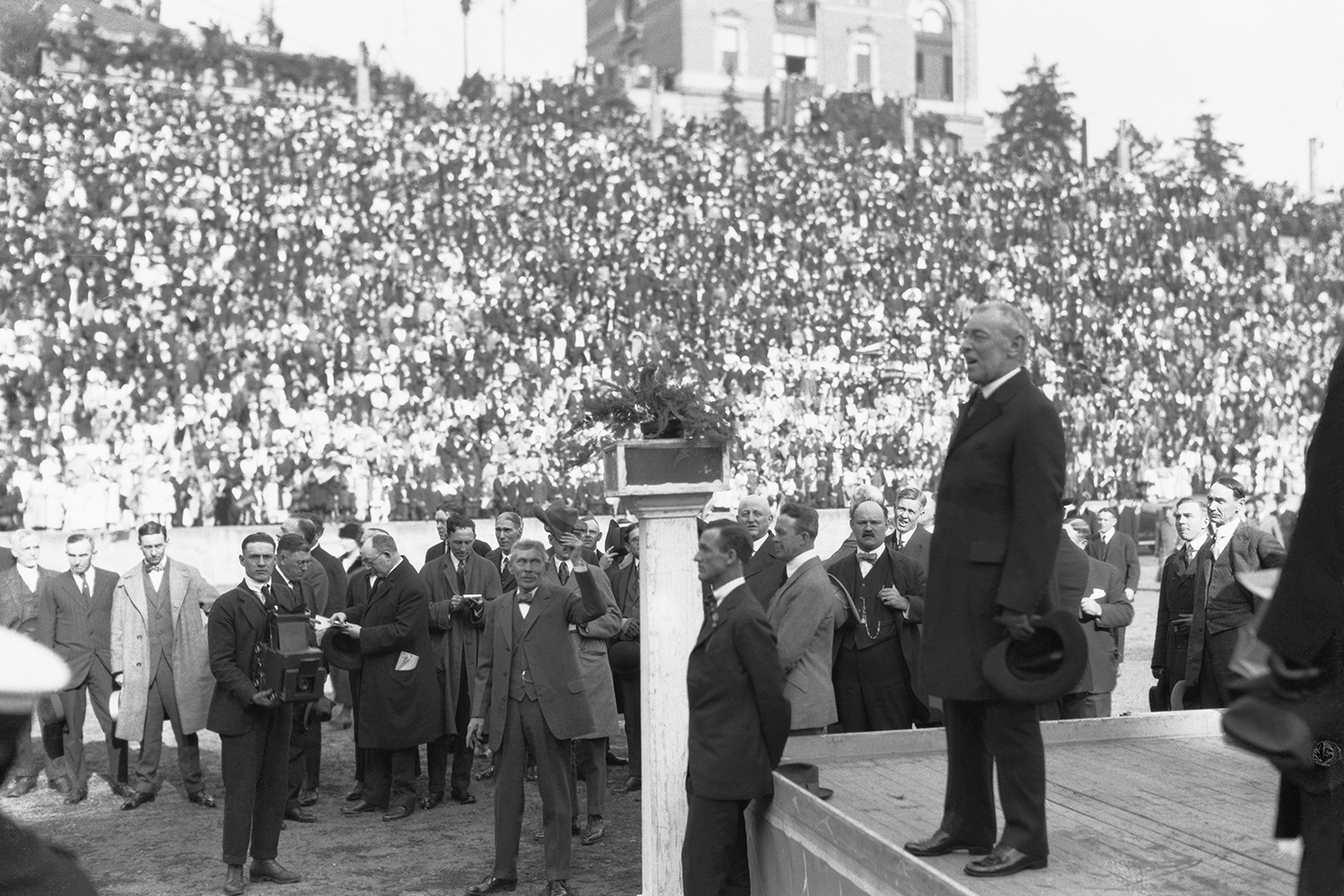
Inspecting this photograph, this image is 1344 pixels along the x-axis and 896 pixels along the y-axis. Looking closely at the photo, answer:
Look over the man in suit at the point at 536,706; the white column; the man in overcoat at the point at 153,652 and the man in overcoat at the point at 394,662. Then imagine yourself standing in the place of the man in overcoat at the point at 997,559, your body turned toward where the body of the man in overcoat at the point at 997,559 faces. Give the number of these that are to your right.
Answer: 4

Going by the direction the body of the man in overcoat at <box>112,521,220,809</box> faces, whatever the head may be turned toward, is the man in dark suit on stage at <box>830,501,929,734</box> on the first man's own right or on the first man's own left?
on the first man's own left

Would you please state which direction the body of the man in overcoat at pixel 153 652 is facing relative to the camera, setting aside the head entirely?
toward the camera

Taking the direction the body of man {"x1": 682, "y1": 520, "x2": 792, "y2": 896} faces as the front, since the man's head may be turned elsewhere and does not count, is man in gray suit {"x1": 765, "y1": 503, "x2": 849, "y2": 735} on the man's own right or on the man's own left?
on the man's own right

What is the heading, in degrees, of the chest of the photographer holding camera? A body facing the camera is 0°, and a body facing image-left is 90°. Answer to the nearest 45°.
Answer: approximately 315°

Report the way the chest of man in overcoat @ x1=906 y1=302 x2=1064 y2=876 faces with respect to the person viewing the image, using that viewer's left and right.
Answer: facing the viewer and to the left of the viewer

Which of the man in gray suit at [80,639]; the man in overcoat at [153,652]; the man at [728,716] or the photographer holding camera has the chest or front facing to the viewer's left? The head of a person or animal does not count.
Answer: the man

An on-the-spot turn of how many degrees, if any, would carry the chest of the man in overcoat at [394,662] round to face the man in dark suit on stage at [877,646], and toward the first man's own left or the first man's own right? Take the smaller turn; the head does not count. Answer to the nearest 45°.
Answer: approximately 135° to the first man's own left

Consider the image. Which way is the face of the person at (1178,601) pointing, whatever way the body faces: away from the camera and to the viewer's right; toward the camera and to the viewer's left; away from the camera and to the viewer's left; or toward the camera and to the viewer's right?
toward the camera and to the viewer's left

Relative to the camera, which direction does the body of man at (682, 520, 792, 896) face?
to the viewer's left

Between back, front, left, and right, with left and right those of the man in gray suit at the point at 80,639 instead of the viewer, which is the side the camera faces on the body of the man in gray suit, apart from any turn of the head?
front
